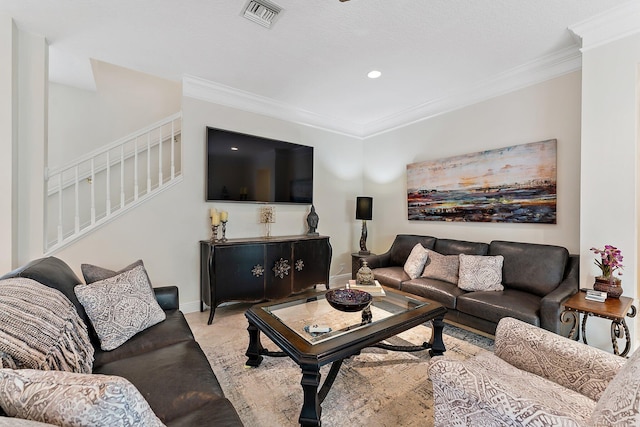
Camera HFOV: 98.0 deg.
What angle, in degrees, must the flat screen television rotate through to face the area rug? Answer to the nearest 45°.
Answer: approximately 45° to its right

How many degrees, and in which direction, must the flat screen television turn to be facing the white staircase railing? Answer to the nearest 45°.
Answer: approximately 135° to its right

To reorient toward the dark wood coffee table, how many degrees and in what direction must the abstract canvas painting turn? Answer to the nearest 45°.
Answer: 0° — it already faces it

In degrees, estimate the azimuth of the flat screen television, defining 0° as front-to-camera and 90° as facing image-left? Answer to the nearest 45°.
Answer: approximately 315°

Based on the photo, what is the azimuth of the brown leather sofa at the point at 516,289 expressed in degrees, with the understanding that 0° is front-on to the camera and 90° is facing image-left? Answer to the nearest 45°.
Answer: approximately 45°

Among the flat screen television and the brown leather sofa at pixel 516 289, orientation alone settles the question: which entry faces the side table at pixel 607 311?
the flat screen television

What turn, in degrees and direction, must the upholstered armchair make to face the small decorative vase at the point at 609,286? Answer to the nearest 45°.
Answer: approximately 45° to its right

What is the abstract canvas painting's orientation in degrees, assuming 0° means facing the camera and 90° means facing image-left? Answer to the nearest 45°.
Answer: approximately 45°

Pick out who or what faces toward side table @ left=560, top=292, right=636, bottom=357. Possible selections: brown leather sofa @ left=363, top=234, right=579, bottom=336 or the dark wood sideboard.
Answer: the dark wood sideboard

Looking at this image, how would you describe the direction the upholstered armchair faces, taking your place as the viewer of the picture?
facing away from the viewer and to the left of the viewer

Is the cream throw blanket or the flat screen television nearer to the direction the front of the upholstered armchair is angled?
the flat screen television
